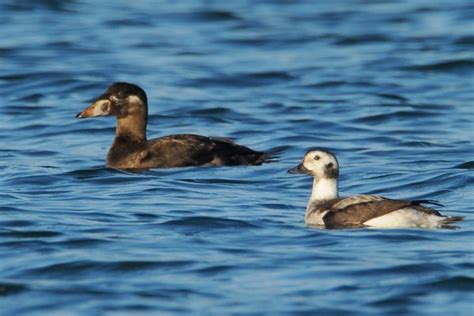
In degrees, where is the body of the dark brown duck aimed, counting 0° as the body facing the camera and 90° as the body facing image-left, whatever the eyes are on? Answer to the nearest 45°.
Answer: approximately 90°

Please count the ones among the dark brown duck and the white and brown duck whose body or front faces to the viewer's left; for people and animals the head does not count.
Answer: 2

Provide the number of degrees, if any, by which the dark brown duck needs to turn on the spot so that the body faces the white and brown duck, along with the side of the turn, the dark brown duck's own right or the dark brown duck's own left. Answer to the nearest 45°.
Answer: approximately 135° to the dark brown duck's own left

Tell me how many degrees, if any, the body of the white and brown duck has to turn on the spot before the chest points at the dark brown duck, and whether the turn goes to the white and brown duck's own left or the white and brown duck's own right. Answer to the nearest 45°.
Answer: approximately 45° to the white and brown duck's own right

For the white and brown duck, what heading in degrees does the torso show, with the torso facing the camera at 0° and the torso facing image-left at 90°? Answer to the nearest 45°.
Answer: approximately 90°
